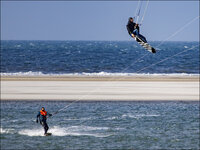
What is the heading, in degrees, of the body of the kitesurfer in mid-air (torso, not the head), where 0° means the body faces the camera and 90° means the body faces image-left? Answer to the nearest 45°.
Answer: approximately 315°
